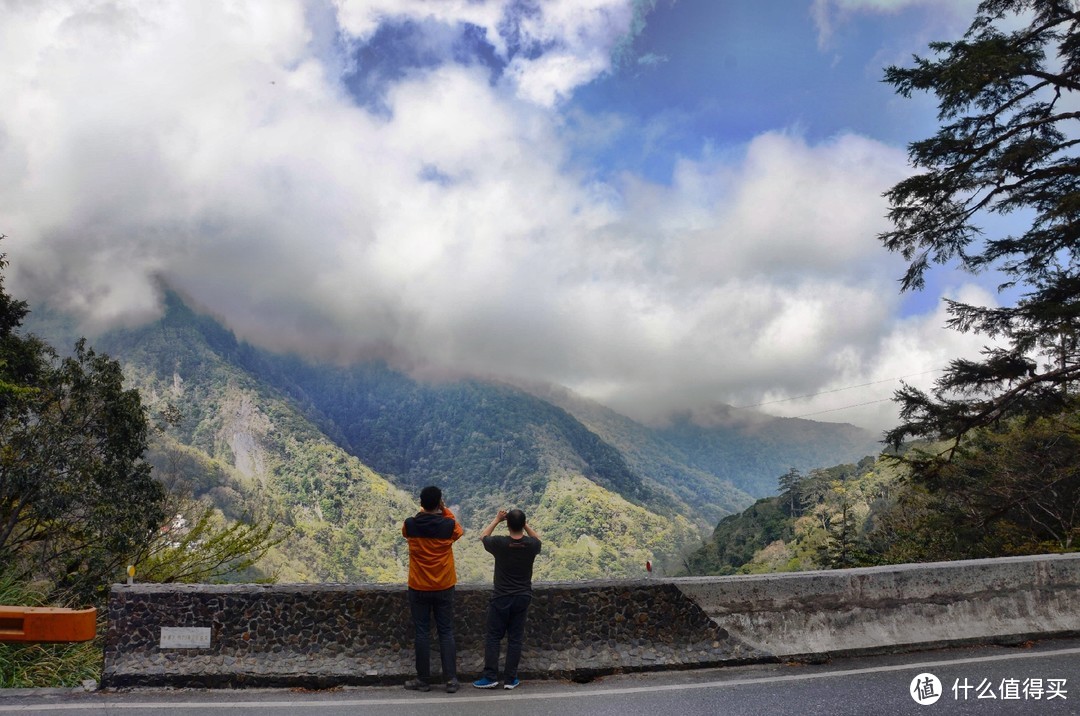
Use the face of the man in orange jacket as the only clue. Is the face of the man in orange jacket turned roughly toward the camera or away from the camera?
away from the camera

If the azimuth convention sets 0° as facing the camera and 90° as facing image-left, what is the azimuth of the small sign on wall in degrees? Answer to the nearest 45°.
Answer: approximately 0°

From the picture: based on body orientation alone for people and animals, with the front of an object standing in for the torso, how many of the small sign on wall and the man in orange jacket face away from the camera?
1

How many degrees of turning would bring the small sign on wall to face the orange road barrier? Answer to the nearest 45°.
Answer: approximately 45° to its right

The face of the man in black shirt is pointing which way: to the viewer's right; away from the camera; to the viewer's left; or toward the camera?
away from the camera

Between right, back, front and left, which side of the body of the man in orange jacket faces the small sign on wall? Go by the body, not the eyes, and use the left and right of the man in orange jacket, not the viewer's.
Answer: left

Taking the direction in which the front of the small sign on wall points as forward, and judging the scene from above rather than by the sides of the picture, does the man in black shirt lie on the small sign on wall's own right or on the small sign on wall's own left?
on the small sign on wall's own left

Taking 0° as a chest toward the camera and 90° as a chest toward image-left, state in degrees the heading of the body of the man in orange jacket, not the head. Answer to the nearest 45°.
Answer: approximately 180°

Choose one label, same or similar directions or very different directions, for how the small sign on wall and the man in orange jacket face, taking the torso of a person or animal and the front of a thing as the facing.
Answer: very different directions

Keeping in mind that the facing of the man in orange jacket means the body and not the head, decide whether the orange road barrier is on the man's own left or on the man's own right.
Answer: on the man's own left
